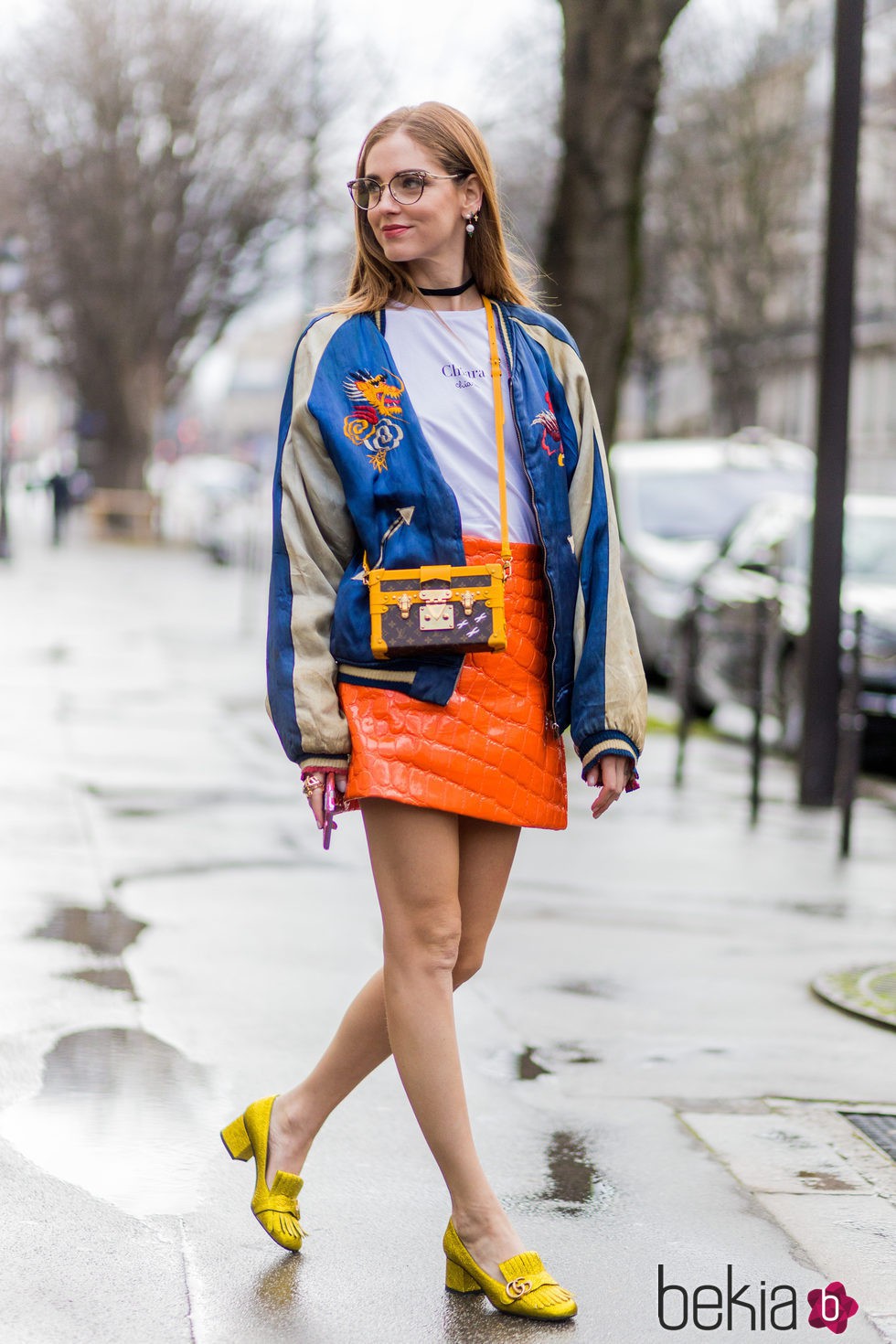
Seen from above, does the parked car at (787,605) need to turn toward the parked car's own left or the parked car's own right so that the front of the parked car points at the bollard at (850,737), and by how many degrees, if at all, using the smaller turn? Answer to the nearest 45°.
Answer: approximately 45° to the parked car's own right

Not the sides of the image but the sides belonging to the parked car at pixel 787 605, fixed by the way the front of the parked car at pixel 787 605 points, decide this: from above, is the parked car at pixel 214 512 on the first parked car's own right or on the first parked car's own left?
on the first parked car's own right

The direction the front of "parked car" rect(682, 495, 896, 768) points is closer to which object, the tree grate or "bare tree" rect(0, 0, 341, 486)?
the tree grate

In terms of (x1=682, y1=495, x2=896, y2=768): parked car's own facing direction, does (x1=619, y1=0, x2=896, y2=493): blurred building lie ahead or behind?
behind

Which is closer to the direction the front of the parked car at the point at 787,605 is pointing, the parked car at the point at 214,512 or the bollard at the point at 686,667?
the bollard

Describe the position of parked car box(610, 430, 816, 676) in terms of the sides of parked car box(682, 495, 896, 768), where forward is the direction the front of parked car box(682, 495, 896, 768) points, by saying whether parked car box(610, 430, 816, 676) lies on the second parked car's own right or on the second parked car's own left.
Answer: on the second parked car's own right

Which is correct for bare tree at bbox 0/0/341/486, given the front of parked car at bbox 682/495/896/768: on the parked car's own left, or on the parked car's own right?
on the parked car's own right

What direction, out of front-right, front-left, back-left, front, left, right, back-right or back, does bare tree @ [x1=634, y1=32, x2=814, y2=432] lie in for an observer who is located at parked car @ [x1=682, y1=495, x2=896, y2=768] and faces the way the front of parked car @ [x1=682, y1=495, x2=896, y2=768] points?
back-right

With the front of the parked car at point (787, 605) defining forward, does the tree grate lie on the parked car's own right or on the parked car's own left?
on the parked car's own right

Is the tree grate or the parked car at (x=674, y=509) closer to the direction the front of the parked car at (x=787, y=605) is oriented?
the tree grate
